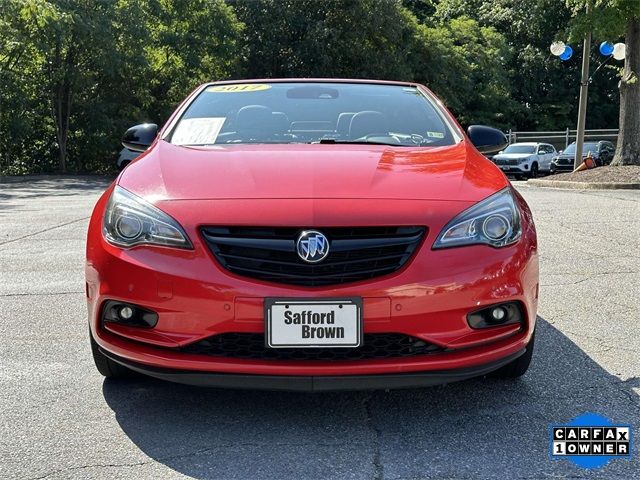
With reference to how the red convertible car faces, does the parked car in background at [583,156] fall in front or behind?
behind

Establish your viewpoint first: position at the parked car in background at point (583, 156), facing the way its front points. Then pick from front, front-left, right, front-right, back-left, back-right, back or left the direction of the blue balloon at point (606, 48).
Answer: front-left

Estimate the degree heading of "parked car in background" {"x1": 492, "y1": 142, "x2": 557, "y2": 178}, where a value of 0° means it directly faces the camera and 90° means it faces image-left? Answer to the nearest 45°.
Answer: approximately 45°

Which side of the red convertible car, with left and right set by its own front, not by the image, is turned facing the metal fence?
back

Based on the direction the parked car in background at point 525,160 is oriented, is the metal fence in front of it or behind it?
behind

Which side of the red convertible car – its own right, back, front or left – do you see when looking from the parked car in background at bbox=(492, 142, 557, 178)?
back

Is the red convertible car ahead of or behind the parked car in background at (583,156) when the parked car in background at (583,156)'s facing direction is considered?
ahead

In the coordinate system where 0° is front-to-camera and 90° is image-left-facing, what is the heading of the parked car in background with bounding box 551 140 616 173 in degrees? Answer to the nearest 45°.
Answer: approximately 45°
